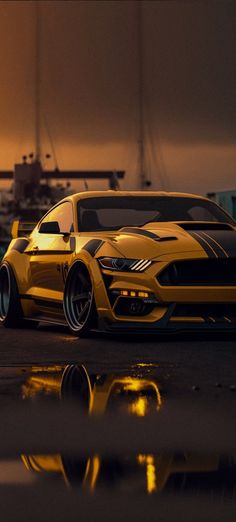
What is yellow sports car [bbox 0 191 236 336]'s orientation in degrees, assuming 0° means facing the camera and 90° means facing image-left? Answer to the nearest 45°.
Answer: approximately 315°
